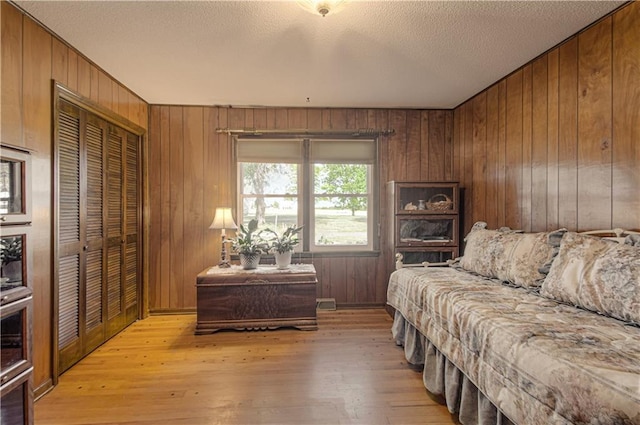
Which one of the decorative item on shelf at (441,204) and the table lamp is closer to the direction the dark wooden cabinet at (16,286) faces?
the decorative item on shelf

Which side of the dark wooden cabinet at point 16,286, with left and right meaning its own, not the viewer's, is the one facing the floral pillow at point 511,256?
front

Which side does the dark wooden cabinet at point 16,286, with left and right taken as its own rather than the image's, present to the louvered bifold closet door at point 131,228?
left

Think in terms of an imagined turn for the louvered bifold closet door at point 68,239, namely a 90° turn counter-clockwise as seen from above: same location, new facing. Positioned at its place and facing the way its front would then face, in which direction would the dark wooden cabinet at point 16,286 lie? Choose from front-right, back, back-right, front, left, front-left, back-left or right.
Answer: back-right

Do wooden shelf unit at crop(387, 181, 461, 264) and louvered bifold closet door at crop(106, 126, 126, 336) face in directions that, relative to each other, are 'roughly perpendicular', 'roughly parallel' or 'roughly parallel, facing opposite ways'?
roughly perpendicular

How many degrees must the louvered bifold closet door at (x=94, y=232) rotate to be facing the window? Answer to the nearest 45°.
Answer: approximately 45° to its left

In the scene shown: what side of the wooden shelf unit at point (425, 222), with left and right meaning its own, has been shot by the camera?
front

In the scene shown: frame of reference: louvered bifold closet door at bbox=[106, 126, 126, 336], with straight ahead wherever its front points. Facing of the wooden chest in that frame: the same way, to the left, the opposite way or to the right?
to the right

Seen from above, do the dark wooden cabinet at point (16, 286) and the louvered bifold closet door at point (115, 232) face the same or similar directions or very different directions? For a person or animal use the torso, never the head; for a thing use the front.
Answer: same or similar directions

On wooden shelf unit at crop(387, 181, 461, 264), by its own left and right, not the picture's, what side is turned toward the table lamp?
right

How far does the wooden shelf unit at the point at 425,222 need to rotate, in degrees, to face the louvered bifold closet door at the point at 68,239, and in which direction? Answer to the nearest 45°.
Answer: approximately 45° to its right

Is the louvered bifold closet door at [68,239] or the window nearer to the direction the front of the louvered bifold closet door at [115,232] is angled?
the window

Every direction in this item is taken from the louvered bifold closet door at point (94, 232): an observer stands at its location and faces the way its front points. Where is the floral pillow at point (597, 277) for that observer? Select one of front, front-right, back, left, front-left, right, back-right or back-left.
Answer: front

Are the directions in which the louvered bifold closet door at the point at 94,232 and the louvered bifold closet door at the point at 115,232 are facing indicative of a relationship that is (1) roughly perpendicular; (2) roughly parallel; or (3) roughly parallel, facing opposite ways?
roughly parallel

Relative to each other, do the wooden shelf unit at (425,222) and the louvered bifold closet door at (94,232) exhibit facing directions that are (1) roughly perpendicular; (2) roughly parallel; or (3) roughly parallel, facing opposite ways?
roughly perpendicular

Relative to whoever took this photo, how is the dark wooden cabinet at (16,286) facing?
facing the viewer and to the right of the viewer

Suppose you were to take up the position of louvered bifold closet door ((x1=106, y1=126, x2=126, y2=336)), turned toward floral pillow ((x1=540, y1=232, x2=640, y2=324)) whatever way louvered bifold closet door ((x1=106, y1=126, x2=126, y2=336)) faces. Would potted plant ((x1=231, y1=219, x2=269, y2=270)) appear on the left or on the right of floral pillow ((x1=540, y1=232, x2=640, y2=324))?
left

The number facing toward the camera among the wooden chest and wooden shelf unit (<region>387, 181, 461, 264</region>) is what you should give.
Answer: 2

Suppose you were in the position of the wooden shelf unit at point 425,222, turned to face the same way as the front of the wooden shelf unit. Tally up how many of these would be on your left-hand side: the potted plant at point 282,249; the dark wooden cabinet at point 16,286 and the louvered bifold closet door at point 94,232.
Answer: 0

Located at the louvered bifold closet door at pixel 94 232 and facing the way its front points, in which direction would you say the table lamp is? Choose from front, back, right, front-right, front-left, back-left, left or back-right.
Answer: front-left
